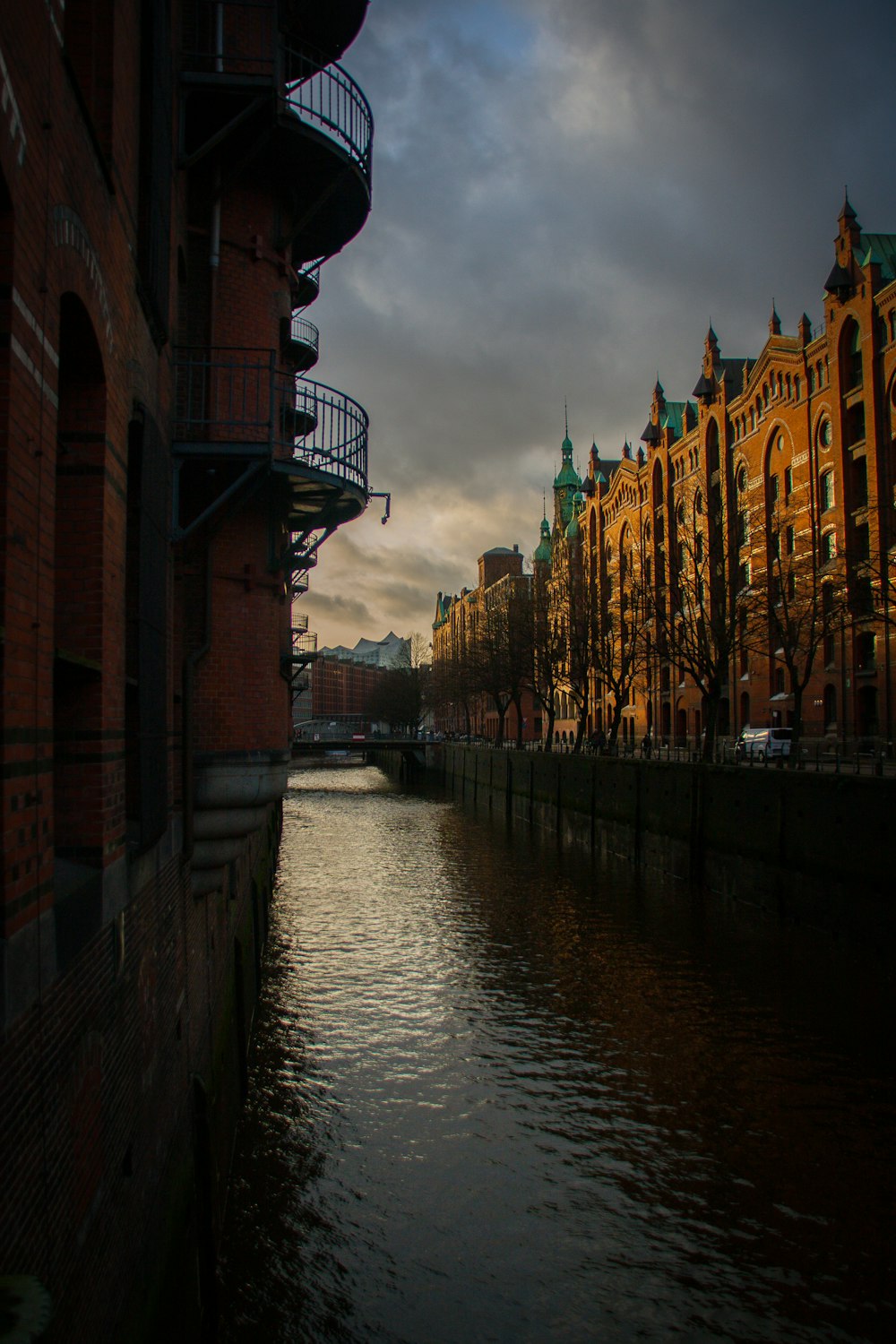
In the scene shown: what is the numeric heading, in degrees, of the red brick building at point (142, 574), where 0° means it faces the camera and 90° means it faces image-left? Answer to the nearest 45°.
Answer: approximately 270°

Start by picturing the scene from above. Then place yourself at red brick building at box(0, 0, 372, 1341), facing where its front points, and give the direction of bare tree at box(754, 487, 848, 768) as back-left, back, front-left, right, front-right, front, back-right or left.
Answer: front-left

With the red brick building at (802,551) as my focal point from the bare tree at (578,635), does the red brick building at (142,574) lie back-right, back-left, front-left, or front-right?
front-right

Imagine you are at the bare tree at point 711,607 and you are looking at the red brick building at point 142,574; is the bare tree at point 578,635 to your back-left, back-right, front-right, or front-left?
back-right

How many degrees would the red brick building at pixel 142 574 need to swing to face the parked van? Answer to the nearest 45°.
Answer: approximately 45° to its left

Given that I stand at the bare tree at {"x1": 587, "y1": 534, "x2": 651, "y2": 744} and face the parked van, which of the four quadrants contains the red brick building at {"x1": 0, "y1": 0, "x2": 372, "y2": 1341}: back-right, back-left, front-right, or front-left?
front-right

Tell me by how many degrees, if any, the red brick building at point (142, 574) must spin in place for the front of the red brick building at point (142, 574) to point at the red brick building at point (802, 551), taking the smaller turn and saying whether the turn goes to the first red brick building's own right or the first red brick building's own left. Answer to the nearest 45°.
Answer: approximately 45° to the first red brick building's own left

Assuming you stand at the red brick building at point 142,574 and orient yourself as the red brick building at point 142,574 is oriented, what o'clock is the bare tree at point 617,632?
The bare tree is roughly at 10 o'clock from the red brick building.

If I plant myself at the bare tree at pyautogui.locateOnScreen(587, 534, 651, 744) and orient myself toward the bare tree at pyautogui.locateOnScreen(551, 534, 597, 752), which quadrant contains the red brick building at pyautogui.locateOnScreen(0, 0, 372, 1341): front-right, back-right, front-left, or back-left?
back-left

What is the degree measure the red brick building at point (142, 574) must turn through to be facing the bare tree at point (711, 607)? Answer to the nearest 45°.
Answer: approximately 45° to its left
